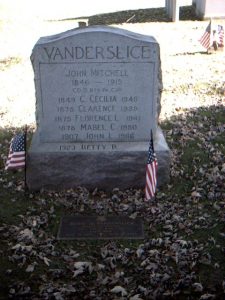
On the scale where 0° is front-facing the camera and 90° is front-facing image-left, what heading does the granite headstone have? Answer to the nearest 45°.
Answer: approximately 0°

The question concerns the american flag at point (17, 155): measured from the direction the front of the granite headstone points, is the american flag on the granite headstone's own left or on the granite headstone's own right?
on the granite headstone's own right
